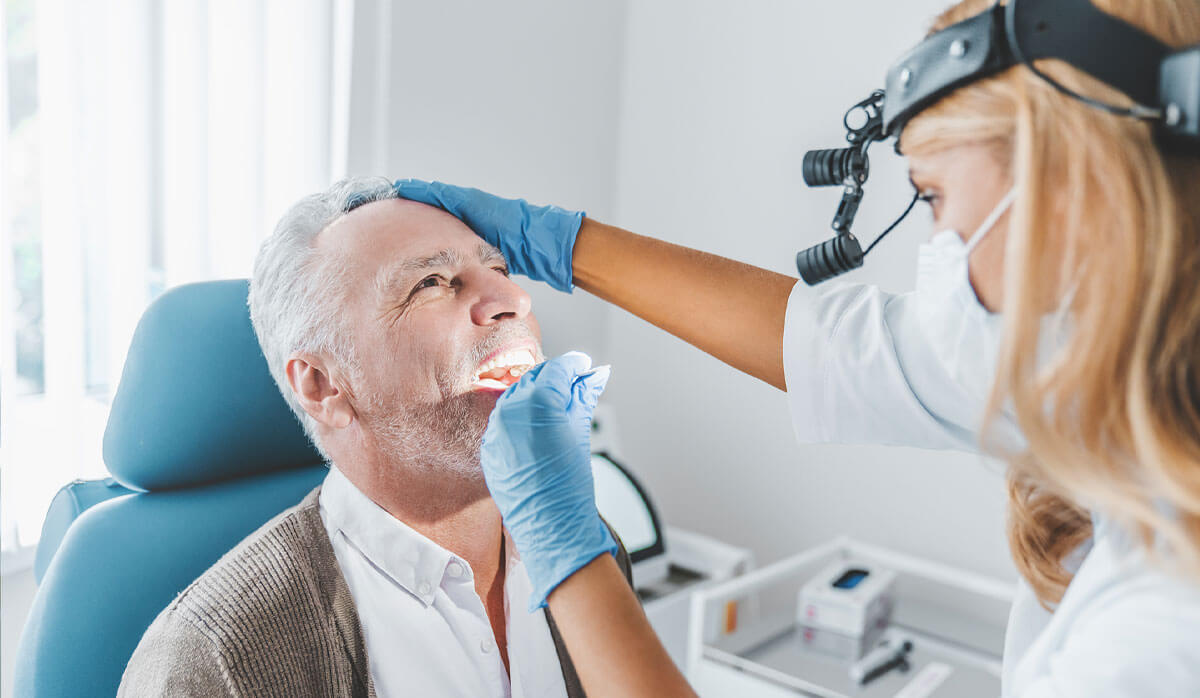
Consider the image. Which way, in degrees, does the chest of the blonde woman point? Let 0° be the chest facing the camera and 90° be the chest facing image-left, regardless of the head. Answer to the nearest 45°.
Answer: approximately 90°

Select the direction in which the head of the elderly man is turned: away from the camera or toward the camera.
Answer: toward the camera

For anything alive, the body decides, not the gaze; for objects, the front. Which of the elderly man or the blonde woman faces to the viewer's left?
the blonde woman

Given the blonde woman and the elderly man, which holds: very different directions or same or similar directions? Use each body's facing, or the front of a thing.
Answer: very different directions

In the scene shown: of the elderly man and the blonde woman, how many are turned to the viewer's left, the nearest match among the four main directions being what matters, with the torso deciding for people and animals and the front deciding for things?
1

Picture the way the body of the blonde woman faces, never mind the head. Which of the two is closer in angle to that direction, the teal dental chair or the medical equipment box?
the teal dental chair

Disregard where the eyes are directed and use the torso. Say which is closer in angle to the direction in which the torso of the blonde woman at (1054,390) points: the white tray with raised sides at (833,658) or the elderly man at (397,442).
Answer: the elderly man

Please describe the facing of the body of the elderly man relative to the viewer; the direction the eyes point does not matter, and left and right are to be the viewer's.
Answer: facing the viewer and to the right of the viewer

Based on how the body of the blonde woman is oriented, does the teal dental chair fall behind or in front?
in front

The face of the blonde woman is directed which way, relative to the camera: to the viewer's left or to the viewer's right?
to the viewer's left

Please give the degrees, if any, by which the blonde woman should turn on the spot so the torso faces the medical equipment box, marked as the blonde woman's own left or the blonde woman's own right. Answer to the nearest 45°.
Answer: approximately 90° to the blonde woman's own right
